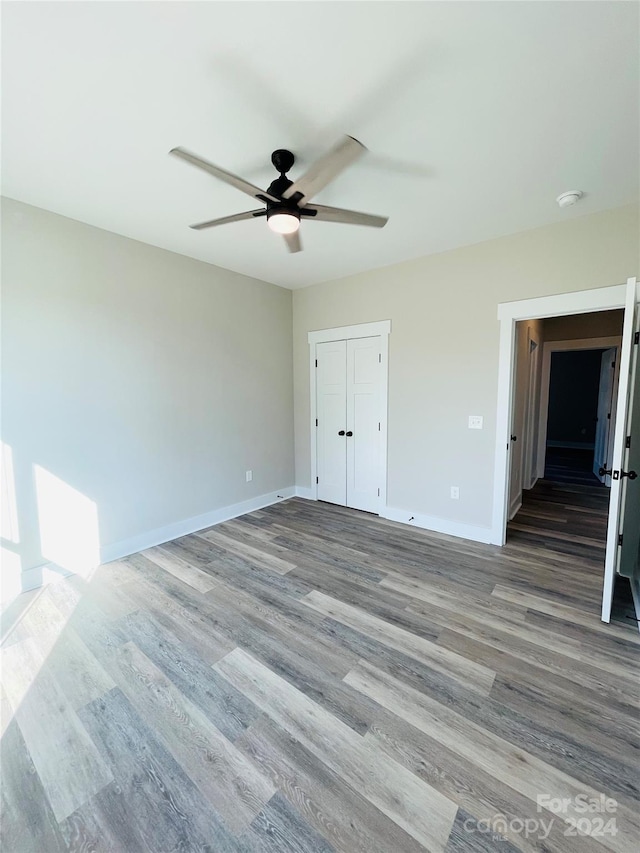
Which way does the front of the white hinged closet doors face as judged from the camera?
facing the viewer and to the left of the viewer

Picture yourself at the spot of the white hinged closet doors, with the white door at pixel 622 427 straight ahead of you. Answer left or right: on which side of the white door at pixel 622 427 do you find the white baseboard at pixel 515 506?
left

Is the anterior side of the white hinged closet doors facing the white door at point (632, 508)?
no

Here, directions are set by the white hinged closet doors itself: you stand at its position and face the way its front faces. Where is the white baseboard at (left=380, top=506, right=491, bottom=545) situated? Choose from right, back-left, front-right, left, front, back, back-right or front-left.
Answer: left

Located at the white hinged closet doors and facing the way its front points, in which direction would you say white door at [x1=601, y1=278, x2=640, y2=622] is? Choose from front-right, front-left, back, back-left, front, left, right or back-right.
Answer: left

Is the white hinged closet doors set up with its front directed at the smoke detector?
no

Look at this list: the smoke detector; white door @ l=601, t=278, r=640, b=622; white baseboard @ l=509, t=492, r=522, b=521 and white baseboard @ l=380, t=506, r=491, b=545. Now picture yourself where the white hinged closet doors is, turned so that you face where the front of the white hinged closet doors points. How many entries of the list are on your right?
0

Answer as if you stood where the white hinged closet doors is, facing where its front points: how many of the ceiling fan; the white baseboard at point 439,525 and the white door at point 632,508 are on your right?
0

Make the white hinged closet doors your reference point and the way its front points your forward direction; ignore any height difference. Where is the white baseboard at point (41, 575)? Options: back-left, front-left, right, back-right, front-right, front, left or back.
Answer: front

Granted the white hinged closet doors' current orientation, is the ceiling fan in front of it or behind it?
in front

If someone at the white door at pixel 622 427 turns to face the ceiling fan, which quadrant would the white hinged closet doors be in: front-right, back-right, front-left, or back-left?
front-right
